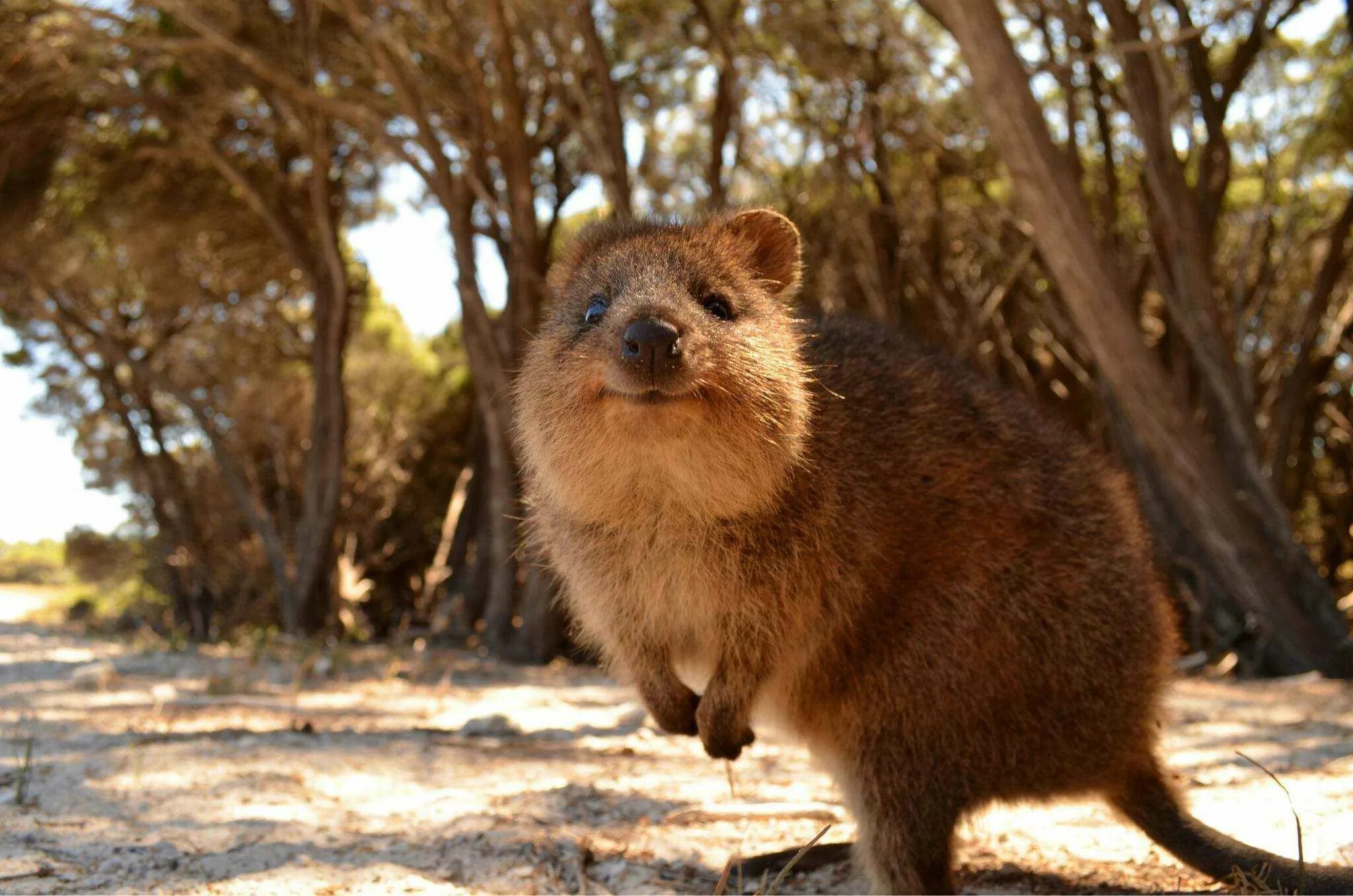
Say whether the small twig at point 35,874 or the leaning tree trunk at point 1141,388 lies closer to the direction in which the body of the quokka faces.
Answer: the small twig

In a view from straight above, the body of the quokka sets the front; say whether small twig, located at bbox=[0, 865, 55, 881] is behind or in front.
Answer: in front

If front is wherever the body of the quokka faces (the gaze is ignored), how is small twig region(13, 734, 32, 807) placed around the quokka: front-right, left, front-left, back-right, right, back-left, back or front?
front-right

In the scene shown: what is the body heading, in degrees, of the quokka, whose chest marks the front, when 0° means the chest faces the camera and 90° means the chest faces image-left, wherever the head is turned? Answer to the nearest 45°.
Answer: approximately 45°

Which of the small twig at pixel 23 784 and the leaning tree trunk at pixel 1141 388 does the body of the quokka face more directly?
the small twig
